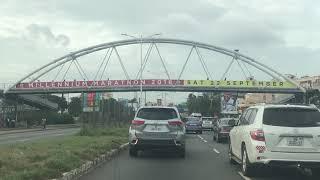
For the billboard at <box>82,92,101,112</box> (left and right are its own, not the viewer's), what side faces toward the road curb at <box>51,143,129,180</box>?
front

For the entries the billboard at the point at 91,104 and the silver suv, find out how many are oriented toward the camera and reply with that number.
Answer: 1

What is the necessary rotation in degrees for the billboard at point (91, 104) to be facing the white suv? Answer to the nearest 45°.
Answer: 0° — it already faces it

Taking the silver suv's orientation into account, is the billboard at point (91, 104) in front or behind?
in front

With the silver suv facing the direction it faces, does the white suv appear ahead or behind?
behind

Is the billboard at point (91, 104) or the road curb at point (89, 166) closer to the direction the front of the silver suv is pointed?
the billboard

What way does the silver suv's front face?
away from the camera

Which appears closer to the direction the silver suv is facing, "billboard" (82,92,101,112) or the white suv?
the billboard

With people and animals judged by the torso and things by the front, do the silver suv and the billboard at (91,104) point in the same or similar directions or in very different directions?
very different directions

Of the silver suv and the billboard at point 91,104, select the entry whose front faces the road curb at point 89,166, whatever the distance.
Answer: the billboard
